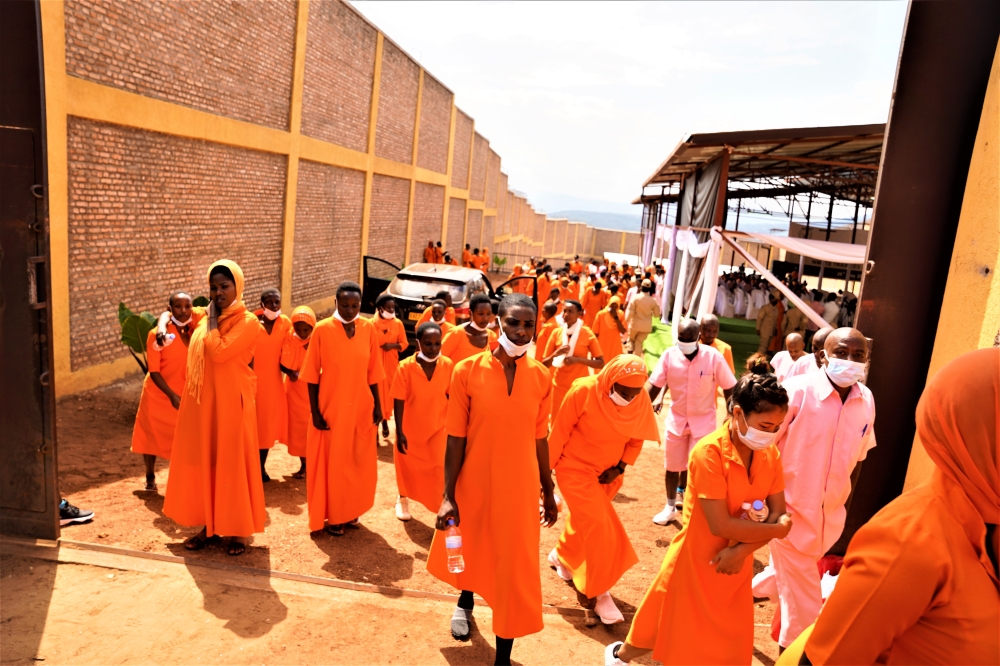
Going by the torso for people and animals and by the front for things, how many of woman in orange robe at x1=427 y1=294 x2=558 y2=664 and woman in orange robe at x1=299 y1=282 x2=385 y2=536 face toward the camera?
2

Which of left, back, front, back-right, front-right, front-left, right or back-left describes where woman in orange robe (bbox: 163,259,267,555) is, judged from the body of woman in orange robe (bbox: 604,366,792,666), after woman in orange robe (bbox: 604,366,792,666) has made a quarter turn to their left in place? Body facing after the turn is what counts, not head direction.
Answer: back-left

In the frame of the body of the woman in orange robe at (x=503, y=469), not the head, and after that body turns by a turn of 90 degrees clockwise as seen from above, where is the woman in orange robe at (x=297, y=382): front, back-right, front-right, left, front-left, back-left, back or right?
front-right

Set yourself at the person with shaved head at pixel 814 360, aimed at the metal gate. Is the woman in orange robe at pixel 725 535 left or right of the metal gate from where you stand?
left

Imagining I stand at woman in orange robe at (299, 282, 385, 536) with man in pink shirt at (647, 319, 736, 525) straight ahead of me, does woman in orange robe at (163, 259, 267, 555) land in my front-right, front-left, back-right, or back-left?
back-right

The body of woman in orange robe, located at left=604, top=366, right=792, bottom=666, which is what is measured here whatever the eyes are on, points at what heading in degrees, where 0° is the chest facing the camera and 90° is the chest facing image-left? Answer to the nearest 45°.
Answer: approximately 315°

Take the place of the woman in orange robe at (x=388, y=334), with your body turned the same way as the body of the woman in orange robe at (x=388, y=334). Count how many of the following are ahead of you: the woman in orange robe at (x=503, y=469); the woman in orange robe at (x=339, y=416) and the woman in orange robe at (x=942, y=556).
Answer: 3

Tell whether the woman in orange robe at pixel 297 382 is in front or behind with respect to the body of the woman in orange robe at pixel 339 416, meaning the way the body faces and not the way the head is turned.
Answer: behind

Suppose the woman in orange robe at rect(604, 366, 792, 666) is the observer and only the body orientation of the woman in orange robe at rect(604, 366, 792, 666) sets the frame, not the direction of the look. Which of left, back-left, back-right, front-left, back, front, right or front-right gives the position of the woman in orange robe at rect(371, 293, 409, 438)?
back

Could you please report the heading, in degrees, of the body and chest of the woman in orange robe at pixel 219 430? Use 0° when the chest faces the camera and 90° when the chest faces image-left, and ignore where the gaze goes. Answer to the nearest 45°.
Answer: approximately 45°
